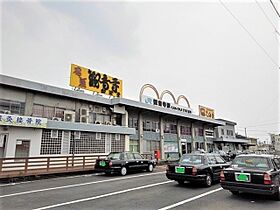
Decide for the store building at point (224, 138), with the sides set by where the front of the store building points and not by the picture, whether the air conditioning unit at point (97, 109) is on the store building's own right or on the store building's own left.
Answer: on the store building's own right

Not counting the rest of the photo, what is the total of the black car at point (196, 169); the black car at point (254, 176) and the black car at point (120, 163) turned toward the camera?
0

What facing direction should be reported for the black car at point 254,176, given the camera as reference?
facing away from the viewer and to the right of the viewer

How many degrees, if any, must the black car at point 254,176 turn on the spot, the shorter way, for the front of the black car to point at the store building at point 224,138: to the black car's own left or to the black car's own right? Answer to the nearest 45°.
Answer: approximately 45° to the black car's own left

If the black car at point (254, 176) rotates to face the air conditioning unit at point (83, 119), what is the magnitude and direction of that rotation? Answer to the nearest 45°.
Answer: approximately 90° to its left

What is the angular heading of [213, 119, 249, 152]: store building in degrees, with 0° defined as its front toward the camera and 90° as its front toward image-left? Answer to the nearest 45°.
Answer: approximately 315°

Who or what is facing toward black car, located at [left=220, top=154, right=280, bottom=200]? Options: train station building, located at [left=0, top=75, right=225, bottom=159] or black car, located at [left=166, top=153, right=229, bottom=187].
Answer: the train station building

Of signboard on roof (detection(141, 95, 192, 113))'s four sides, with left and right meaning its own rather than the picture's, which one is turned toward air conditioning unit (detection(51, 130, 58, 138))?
right

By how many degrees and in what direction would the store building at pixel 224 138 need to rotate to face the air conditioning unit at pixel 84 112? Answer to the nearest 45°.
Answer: approximately 45° to its right

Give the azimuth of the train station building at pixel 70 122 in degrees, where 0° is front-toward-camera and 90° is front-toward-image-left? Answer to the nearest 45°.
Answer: approximately 315°

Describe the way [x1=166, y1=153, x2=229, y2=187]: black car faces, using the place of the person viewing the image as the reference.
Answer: facing away from the viewer and to the right of the viewer

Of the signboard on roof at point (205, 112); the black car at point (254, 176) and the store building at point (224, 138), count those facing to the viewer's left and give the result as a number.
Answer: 0

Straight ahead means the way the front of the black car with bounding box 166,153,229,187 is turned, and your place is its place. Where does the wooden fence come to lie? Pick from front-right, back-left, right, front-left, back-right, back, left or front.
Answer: back-left

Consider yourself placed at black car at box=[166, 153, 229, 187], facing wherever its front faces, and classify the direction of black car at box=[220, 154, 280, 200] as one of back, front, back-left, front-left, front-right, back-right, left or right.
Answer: right

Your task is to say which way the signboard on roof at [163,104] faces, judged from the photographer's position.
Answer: facing the viewer and to the right of the viewer

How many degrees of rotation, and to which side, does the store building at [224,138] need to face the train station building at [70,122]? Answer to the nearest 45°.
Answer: approximately 45° to its right

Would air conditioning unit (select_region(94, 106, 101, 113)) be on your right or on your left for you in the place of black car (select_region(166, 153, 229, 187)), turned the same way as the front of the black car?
on your left

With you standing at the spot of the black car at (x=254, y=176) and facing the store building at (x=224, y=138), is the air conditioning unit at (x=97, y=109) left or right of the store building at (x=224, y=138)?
left

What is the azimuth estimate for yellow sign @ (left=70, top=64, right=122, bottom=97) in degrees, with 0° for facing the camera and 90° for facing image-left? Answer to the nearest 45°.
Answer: approximately 315°

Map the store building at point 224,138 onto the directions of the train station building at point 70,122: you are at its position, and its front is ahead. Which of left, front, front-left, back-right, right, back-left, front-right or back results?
left
